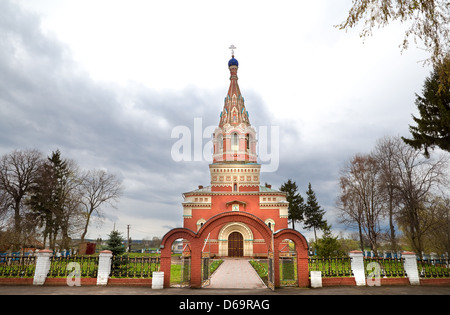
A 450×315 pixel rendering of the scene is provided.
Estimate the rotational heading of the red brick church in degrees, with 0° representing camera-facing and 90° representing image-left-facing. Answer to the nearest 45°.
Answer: approximately 0°

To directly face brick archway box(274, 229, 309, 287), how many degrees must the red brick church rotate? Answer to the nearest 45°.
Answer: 0° — it already faces it

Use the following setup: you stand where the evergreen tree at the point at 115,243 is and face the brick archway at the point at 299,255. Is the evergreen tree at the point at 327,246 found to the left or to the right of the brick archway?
left
